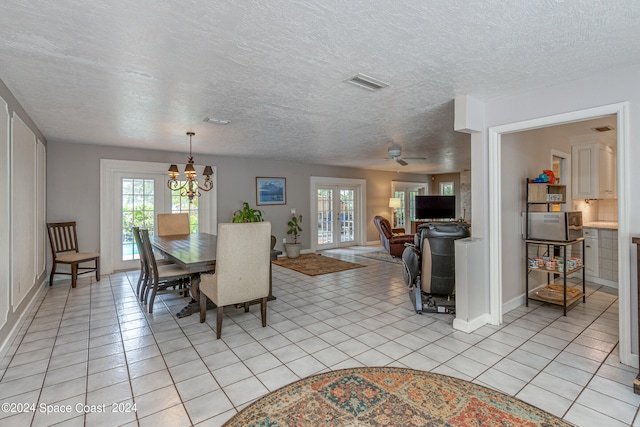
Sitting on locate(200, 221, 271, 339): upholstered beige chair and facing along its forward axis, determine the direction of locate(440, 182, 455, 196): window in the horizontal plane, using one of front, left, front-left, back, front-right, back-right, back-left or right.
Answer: right

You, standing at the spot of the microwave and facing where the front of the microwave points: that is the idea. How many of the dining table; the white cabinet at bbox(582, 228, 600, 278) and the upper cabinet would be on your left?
2

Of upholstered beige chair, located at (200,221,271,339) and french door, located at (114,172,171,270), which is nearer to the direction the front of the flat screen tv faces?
the upholstered beige chair

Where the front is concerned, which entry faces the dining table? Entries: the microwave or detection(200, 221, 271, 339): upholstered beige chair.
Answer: the upholstered beige chair

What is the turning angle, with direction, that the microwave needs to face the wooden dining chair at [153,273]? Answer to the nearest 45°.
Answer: approximately 135° to its right

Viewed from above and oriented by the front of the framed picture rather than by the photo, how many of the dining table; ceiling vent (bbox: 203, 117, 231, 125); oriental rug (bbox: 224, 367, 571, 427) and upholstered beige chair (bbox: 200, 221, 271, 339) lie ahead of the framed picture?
4

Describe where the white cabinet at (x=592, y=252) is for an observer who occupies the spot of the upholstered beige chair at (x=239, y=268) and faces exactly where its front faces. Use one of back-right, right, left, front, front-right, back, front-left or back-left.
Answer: back-right

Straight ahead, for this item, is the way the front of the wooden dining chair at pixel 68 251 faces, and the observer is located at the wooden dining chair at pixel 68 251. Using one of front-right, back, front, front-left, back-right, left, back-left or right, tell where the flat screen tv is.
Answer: front-left

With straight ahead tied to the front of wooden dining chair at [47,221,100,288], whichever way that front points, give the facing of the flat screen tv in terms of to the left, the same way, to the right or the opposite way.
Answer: to the right

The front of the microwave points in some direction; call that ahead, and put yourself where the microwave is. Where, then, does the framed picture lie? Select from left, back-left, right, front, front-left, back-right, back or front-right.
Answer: back

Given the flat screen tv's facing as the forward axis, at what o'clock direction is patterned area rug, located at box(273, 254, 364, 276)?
The patterned area rug is roughly at 1 o'clock from the flat screen tv.

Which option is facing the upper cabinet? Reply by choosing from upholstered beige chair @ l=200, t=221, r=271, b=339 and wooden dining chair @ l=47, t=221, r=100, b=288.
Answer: the wooden dining chair

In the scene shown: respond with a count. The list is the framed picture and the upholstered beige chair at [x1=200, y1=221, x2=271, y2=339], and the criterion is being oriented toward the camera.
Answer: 1
